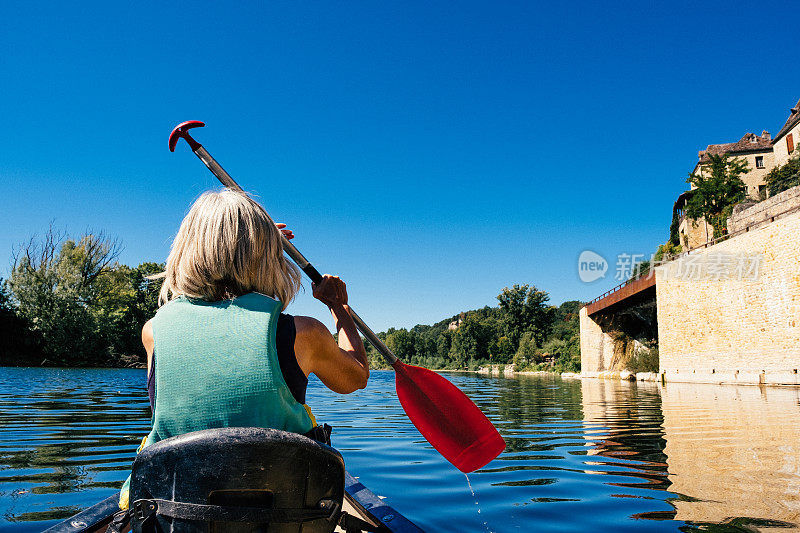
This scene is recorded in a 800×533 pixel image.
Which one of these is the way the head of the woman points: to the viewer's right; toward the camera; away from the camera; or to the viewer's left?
away from the camera

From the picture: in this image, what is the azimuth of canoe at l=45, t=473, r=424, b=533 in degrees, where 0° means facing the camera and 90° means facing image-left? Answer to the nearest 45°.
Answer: approximately 180°

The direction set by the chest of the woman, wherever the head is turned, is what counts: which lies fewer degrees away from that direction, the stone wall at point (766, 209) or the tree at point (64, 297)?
the tree

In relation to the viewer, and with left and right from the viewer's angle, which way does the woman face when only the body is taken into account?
facing away from the viewer

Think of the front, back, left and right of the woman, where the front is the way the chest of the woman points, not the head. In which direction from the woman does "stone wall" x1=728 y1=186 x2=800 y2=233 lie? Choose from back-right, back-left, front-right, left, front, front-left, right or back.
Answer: front-right

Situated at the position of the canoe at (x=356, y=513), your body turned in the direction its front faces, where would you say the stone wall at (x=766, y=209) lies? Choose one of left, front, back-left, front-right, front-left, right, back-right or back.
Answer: front-right

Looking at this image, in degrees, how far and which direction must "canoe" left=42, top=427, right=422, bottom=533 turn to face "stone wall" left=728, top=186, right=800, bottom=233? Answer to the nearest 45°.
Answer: approximately 45° to its right

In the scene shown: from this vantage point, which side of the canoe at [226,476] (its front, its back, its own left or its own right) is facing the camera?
back

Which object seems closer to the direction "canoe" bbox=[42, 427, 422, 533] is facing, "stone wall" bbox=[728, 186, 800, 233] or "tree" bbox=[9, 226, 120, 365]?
the tree
